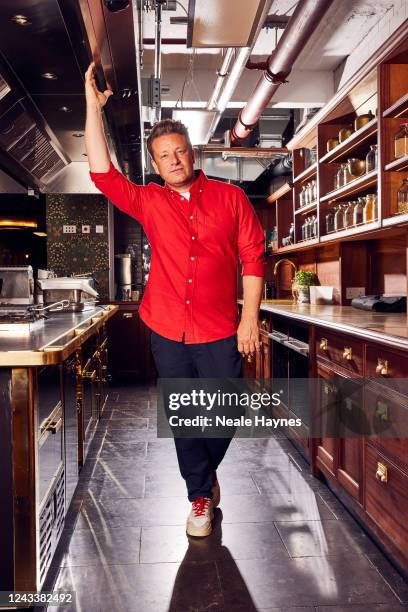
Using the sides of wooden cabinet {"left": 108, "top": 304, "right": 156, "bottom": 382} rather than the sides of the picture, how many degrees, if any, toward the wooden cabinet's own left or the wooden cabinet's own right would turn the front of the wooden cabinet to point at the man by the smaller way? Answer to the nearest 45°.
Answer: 0° — it already faces them

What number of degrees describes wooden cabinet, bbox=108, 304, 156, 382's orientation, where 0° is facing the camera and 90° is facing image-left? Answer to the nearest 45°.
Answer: approximately 0°

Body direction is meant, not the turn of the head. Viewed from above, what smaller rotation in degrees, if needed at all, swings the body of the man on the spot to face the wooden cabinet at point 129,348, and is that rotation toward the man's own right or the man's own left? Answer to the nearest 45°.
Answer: approximately 180°

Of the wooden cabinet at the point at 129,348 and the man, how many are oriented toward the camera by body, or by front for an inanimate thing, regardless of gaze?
2

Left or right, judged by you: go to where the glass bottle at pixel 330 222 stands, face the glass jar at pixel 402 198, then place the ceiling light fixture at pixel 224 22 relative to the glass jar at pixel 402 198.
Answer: right

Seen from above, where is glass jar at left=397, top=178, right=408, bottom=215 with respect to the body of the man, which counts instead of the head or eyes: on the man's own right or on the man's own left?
on the man's own left
